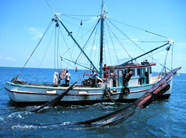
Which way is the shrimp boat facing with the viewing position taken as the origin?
facing to the right of the viewer
